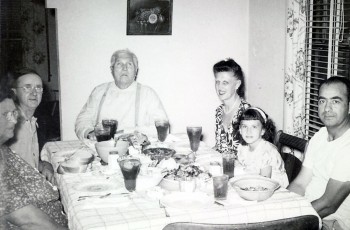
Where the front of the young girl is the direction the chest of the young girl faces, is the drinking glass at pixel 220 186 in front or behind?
in front

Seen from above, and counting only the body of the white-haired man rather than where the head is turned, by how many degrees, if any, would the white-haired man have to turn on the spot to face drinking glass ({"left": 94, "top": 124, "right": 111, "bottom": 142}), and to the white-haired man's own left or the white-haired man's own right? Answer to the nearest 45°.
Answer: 0° — they already face it

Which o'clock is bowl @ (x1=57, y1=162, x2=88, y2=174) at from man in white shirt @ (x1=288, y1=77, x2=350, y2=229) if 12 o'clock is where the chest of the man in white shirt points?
The bowl is roughly at 1 o'clock from the man in white shirt.

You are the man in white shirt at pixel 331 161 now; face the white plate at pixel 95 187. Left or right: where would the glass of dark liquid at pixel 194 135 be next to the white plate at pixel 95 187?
right

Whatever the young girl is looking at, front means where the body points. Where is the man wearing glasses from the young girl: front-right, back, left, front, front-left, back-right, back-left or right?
front-right

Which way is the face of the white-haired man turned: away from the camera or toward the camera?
toward the camera

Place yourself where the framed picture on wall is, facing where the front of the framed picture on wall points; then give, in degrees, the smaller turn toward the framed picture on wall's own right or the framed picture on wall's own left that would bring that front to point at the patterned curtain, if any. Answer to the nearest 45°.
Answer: approximately 45° to the framed picture on wall's own left

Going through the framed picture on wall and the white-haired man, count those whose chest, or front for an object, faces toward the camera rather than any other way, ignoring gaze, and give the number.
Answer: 2

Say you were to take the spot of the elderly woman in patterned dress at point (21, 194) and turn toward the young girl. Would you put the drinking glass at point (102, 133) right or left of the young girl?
left

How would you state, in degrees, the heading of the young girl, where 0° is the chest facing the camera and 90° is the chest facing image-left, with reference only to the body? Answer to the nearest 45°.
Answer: approximately 45°

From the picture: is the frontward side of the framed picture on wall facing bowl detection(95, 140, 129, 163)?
yes

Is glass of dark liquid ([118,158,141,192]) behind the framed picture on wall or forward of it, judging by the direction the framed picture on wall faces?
forward

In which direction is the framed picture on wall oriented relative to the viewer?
toward the camera

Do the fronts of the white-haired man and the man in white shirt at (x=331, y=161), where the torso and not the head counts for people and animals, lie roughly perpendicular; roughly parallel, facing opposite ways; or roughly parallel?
roughly perpendicular
